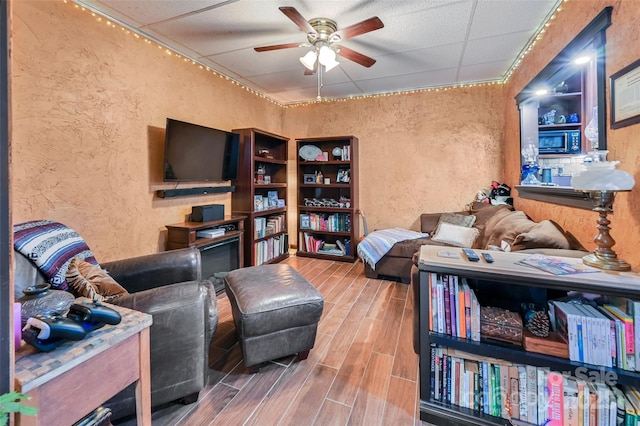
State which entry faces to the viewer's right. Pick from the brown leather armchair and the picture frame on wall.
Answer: the brown leather armchair

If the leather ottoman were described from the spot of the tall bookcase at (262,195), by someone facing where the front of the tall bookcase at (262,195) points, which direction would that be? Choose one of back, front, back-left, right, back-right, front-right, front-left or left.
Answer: front-right

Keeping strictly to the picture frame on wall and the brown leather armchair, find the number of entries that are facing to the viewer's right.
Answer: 1

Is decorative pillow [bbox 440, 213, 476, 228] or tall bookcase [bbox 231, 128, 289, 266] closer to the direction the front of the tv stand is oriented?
the decorative pillow

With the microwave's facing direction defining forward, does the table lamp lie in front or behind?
in front

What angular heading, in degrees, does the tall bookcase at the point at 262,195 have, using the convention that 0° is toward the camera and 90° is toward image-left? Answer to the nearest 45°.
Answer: approximately 315°

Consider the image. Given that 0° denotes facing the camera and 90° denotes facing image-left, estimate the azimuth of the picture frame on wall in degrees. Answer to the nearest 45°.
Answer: approximately 45°

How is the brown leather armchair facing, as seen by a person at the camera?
facing to the right of the viewer

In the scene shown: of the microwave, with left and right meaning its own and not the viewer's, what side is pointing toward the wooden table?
front

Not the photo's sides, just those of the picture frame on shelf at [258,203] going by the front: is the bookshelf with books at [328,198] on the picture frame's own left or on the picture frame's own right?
on the picture frame's own left

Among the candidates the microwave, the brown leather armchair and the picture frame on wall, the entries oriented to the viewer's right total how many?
1

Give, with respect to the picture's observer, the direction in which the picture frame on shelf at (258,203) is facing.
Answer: facing the viewer and to the right of the viewer
